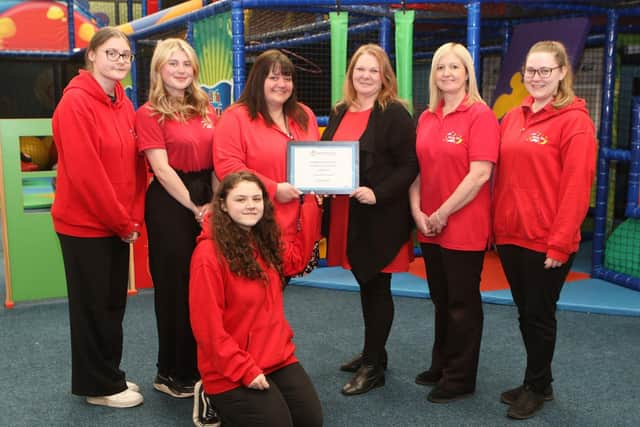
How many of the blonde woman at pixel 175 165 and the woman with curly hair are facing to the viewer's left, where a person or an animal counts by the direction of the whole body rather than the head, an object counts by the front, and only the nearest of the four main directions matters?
0

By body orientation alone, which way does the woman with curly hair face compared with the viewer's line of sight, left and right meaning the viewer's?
facing the viewer and to the right of the viewer

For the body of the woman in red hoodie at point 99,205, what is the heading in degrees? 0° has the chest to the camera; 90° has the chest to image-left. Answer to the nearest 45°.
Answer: approximately 315°

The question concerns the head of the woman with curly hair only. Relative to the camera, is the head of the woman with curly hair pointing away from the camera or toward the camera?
toward the camera

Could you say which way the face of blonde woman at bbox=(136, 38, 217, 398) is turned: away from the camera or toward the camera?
toward the camera

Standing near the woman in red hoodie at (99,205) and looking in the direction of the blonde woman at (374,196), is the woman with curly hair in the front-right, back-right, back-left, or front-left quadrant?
front-right

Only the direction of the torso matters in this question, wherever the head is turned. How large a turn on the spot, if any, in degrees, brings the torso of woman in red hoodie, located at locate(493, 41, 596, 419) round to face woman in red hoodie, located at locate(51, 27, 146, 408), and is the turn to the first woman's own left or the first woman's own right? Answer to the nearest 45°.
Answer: approximately 45° to the first woman's own right

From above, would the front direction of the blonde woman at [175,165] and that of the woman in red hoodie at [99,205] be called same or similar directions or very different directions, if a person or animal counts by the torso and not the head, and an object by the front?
same or similar directions

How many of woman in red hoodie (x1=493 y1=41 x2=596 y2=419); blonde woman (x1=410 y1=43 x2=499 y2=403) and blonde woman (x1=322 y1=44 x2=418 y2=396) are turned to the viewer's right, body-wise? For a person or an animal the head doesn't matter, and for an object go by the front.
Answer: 0

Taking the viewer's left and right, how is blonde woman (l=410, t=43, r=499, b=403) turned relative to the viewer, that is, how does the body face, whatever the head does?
facing the viewer and to the left of the viewer

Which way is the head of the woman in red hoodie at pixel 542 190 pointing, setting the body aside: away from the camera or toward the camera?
toward the camera
